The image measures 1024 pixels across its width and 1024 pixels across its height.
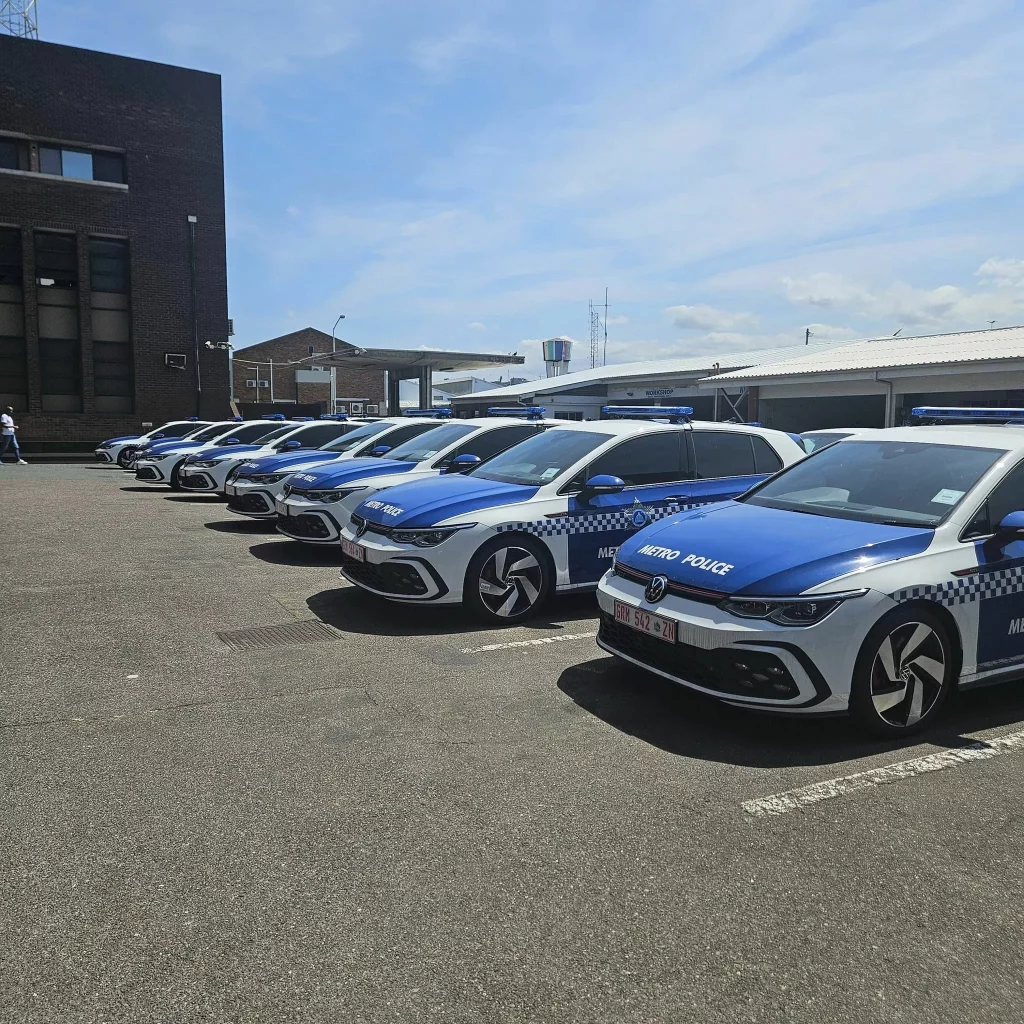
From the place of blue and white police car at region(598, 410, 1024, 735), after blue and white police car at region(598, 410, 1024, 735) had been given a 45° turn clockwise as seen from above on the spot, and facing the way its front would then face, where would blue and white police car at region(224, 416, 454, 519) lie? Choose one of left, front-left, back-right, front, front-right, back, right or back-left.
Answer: front-right

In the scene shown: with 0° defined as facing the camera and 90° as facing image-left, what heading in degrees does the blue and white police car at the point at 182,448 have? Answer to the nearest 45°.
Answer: approximately 45°

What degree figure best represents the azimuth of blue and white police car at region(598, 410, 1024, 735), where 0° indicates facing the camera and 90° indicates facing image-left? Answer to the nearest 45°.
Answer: approximately 45°

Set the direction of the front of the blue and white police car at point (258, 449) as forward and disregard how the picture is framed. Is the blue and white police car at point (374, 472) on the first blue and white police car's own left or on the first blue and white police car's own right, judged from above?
on the first blue and white police car's own left

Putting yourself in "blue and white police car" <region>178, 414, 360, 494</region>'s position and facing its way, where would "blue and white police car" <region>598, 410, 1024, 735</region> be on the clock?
"blue and white police car" <region>598, 410, 1024, 735</region> is roughly at 10 o'clock from "blue and white police car" <region>178, 414, 360, 494</region>.

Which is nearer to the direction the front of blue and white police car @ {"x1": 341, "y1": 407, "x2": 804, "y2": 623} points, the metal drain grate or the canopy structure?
the metal drain grate

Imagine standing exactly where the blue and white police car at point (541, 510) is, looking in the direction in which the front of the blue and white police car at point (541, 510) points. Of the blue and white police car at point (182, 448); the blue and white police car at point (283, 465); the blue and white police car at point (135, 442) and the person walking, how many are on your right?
4

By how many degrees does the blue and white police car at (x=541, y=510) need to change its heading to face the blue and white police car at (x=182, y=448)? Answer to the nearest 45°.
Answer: approximately 90° to its right

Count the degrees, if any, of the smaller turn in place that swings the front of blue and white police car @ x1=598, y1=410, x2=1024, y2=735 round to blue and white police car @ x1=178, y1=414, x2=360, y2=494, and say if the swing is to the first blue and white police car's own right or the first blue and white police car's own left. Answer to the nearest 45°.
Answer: approximately 90° to the first blue and white police car's own right

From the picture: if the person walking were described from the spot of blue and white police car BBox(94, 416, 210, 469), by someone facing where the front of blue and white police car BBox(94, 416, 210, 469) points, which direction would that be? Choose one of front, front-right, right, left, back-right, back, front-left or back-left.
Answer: front
